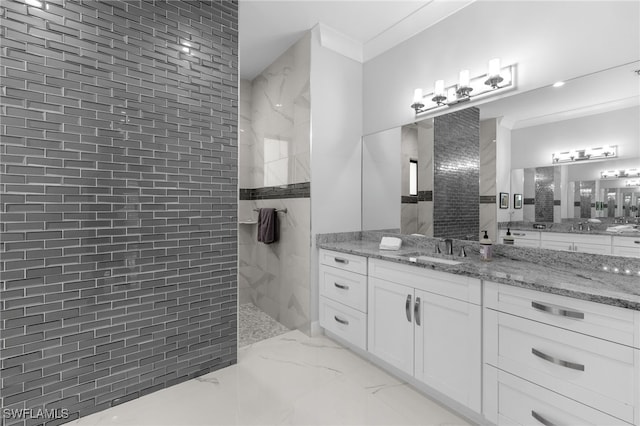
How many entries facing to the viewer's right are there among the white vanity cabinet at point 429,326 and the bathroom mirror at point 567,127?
0

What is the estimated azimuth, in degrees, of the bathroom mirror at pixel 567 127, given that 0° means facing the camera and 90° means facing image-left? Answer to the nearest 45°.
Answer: approximately 45°

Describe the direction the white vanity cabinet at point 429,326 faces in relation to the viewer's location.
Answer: facing the viewer and to the left of the viewer

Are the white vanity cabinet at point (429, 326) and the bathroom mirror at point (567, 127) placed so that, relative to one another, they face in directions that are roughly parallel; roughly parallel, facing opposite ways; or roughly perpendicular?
roughly parallel
